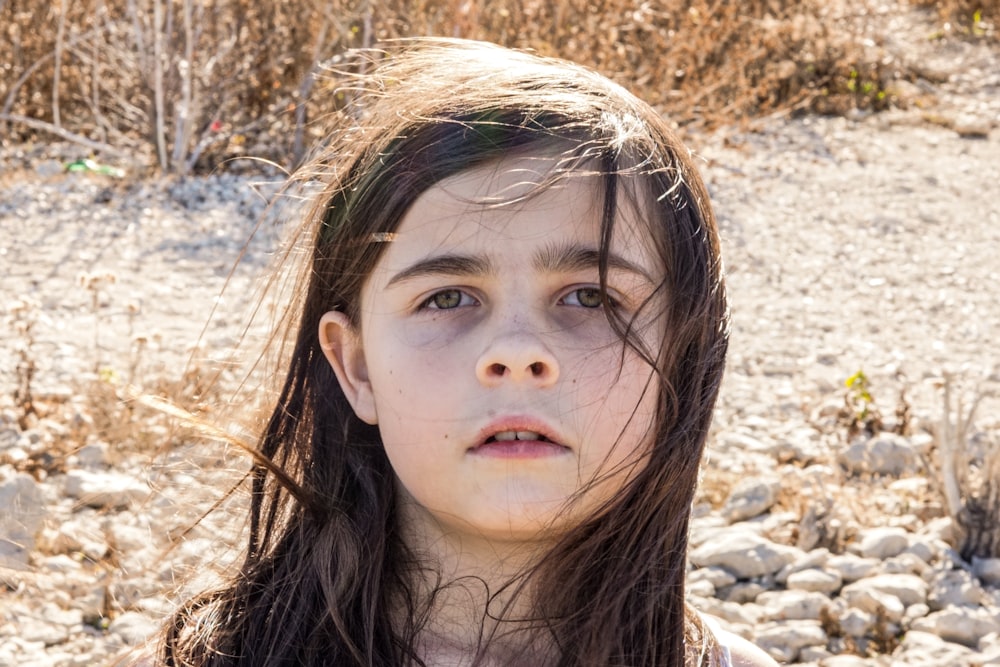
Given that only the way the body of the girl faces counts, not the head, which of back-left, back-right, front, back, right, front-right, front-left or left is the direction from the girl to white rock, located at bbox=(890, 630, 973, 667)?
back-left

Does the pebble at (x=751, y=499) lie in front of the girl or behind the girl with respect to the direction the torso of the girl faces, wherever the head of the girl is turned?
behind

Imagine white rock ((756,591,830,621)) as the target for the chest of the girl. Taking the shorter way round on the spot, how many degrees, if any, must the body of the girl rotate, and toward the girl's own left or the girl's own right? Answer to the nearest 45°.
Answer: approximately 135° to the girl's own left

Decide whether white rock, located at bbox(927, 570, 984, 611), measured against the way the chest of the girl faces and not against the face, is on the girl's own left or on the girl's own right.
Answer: on the girl's own left

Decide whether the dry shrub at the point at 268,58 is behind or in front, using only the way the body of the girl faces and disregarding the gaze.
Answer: behind

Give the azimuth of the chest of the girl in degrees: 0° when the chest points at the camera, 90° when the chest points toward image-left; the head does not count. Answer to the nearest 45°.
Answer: approximately 0°

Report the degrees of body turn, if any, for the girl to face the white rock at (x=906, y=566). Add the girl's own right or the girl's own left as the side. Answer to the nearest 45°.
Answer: approximately 135° to the girl's own left

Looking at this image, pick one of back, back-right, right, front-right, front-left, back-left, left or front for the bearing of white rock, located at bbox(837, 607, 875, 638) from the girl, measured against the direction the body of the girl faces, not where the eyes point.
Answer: back-left

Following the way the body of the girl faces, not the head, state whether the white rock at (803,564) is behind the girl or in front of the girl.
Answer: behind

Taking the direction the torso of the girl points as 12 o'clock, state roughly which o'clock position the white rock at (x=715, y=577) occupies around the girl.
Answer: The white rock is roughly at 7 o'clock from the girl.

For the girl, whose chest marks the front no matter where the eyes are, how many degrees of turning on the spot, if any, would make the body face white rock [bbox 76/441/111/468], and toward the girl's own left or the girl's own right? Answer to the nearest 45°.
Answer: approximately 135° to the girl's own right

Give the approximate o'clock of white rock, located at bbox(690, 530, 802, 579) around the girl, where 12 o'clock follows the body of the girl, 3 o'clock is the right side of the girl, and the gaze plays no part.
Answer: The white rock is roughly at 7 o'clock from the girl.

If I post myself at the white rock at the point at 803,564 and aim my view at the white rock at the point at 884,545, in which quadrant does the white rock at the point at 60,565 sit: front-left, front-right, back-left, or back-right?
back-left

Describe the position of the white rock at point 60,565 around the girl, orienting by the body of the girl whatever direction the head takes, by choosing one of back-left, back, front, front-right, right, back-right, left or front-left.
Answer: back-right
